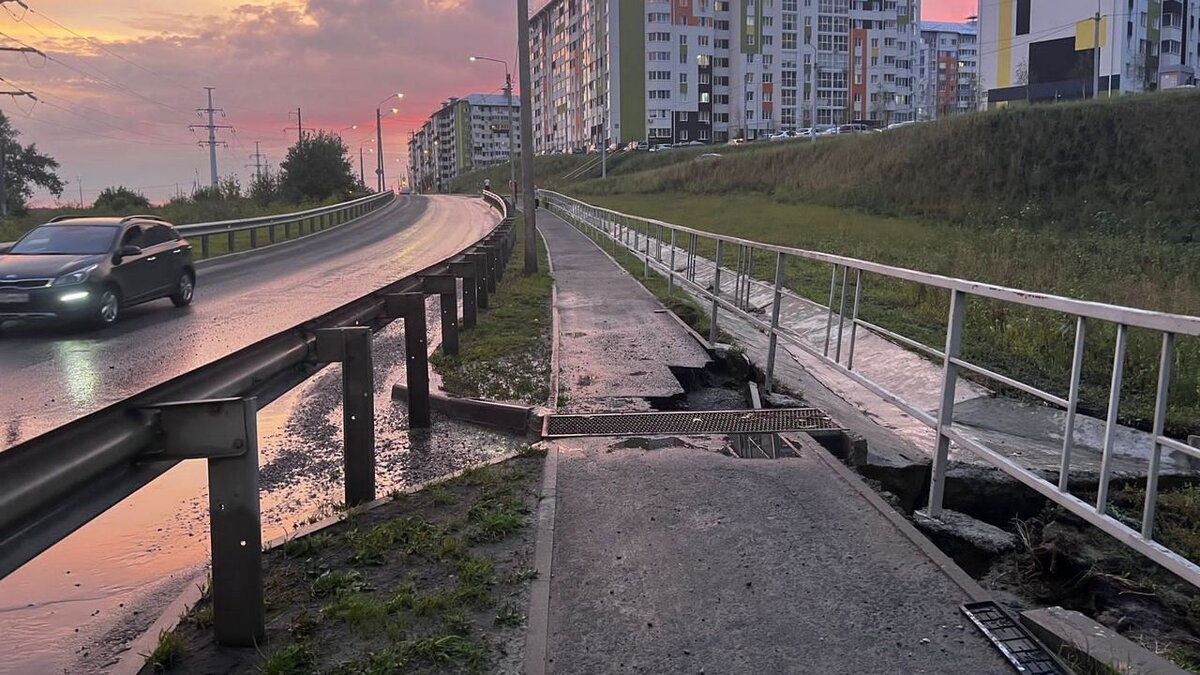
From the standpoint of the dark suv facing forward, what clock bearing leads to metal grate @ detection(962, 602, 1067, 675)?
The metal grate is roughly at 10 o'clock from the dark suv.

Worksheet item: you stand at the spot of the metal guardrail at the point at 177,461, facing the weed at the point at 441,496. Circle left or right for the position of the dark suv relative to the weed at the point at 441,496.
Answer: left

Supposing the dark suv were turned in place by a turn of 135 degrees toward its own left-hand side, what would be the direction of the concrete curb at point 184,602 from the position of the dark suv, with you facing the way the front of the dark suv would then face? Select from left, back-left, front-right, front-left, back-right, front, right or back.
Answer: right

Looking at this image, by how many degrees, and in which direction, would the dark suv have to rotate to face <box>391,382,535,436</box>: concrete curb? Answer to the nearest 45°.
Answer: approximately 45° to its left

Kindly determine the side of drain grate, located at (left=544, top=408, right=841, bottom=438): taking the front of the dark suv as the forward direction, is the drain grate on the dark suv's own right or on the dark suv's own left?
on the dark suv's own left

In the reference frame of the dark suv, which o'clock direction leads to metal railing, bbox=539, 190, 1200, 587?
The metal railing is roughly at 10 o'clock from the dark suv.

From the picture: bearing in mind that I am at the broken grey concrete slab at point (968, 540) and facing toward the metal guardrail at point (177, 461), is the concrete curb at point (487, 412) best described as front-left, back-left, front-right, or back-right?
front-right

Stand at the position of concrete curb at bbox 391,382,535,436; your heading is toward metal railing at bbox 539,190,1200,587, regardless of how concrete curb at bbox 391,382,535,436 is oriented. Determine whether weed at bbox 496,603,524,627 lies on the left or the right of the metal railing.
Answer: right

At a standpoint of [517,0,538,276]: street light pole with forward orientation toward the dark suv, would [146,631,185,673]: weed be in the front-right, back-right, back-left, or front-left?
front-left

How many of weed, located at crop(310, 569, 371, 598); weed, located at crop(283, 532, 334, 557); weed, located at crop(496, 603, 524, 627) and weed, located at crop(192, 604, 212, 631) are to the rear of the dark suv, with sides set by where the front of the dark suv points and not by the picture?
0

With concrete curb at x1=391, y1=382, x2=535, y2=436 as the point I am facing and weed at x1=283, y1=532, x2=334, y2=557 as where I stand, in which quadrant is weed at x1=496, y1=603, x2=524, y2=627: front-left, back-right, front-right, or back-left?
back-right

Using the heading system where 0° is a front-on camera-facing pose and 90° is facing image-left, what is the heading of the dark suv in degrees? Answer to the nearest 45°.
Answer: approximately 45°

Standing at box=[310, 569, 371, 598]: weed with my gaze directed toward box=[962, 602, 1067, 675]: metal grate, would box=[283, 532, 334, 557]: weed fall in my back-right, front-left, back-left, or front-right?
back-left

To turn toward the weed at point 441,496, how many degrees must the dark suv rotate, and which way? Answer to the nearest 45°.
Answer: approximately 45° to its left

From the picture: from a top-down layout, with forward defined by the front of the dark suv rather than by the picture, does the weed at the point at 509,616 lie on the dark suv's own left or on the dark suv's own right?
on the dark suv's own left

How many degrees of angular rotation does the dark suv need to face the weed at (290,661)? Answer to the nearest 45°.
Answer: approximately 45° to its left
